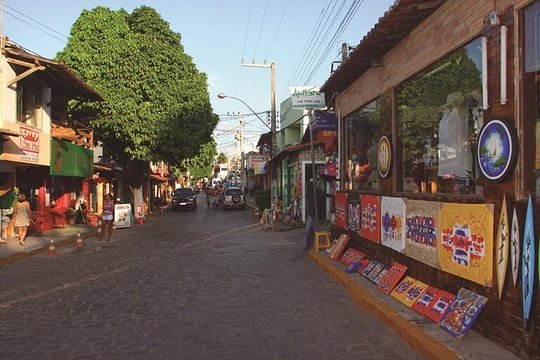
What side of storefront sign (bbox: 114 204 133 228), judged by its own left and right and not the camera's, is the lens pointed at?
front

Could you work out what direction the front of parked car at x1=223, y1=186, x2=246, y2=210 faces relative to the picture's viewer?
facing away from the viewer

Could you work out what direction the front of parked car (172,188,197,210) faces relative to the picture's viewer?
facing the viewer

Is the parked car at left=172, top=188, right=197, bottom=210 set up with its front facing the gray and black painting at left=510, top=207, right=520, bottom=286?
yes

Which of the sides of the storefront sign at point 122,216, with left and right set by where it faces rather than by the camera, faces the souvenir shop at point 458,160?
front

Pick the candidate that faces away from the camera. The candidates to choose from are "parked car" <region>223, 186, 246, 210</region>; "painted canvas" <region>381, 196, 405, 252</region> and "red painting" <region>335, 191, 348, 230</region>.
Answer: the parked car

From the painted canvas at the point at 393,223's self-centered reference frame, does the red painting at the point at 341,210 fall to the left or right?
on its right

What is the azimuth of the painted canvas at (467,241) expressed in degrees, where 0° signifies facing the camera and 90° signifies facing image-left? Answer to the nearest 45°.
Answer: approximately 45°

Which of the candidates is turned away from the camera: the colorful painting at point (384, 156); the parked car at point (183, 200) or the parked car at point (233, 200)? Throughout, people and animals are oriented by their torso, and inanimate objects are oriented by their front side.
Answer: the parked car at point (233, 200)

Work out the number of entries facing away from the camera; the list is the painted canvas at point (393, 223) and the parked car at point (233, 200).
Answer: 1

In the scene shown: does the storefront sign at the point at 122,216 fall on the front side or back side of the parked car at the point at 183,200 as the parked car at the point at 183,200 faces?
on the front side

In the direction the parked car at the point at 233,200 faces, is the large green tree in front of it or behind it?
behind

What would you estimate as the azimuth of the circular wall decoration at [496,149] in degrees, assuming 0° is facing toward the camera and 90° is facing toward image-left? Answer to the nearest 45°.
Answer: approximately 45°

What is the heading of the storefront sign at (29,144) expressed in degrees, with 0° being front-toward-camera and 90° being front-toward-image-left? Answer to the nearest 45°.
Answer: approximately 315°
